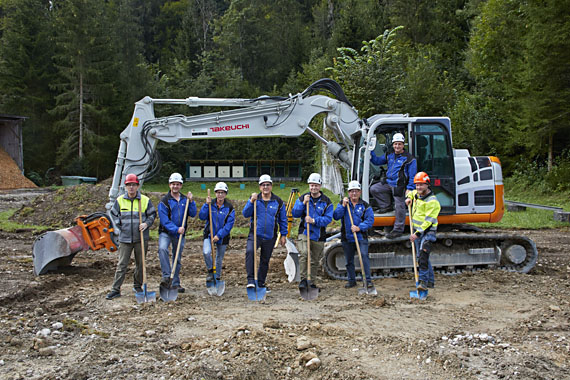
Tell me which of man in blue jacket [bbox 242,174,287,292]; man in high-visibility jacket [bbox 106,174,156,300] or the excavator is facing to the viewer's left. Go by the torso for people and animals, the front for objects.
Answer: the excavator

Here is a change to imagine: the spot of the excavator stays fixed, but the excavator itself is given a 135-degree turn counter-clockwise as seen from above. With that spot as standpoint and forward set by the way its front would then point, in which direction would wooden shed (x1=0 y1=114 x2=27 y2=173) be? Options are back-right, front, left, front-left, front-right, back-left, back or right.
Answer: back

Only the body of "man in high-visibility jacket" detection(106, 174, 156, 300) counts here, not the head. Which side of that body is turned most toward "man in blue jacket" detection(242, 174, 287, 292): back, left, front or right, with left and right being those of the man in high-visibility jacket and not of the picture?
left

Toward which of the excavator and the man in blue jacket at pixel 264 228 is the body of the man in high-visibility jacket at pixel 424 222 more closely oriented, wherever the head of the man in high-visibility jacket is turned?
the man in blue jacket

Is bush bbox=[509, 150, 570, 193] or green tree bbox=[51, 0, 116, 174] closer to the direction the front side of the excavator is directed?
the green tree

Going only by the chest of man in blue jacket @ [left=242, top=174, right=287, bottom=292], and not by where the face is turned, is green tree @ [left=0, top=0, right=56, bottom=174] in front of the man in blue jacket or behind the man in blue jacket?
behind

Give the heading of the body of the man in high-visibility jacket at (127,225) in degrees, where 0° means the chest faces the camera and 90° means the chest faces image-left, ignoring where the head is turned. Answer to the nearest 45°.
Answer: approximately 0°

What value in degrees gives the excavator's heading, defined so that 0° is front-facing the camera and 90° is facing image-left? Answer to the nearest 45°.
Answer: approximately 90°

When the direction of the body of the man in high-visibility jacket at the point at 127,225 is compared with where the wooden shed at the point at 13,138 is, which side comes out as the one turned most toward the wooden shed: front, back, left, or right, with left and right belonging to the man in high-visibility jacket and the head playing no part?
back

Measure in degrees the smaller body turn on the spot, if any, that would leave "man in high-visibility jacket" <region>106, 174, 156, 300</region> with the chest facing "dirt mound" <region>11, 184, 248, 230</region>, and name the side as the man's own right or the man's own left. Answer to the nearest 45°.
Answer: approximately 180°

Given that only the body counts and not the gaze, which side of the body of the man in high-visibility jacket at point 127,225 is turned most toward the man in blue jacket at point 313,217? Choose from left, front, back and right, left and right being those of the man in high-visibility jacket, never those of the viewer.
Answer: left

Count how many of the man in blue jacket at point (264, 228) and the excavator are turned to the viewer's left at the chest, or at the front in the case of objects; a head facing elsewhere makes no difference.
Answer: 1
